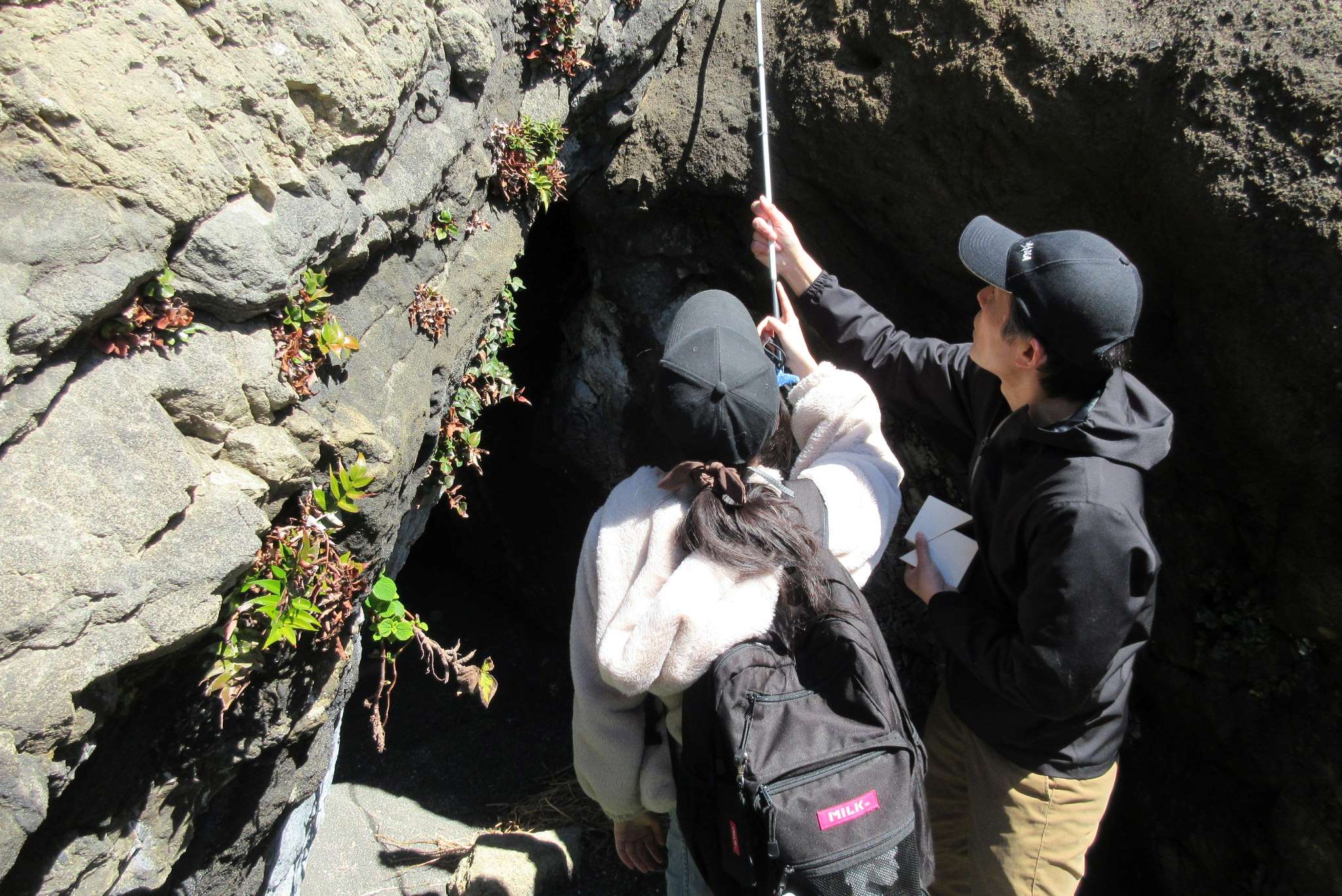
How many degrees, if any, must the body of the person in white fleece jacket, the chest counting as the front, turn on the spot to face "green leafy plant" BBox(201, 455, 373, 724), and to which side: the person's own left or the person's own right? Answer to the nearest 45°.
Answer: approximately 90° to the person's own left

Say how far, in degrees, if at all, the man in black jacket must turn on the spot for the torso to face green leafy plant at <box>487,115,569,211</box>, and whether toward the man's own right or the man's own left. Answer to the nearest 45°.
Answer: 0° — they already face it

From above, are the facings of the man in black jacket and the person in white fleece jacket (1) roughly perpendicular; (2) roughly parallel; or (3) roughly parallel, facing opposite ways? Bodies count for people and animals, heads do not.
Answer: roughly perpendicular

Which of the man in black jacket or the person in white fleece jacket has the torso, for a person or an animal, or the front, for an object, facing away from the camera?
the person in white fleece jacket

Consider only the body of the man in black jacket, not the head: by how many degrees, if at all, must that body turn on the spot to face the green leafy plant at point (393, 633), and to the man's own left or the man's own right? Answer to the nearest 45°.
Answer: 0° — they already face it

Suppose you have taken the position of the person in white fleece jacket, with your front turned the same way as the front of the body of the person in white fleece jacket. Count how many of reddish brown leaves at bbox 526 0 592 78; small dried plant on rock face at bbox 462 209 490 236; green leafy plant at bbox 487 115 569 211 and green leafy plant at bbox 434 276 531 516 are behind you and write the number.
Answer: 0

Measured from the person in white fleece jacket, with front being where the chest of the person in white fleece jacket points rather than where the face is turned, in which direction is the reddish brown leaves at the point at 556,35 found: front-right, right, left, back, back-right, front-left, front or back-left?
front-left

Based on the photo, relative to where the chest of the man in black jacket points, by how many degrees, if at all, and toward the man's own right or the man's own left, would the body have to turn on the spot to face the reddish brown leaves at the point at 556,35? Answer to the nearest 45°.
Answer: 0° — they already face it

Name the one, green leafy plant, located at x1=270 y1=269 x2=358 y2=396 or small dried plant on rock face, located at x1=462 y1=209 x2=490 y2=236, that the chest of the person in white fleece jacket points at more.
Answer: the small dried plant on rock face

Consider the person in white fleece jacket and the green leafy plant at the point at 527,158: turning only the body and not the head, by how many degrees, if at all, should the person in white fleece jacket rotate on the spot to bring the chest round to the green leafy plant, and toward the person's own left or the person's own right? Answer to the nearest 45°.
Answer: approximately 45° to the person's own left

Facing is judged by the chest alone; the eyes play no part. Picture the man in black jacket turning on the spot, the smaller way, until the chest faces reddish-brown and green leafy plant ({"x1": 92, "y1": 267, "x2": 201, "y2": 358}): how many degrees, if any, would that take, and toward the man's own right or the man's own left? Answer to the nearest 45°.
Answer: approximately 45° to the man's own left

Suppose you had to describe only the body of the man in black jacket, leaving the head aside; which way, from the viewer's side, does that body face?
to the viewer's left

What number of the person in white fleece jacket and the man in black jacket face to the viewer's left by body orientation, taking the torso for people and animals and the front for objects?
1

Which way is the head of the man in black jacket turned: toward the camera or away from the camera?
away from the camera

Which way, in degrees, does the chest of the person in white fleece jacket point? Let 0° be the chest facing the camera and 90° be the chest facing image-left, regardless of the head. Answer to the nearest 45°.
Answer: approximately 180°

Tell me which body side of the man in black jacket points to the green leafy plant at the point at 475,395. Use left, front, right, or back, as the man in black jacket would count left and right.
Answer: front

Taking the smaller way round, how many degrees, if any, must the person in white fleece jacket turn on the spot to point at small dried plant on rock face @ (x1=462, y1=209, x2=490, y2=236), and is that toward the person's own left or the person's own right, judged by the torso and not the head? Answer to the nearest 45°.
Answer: approximately 45° to the person's own left

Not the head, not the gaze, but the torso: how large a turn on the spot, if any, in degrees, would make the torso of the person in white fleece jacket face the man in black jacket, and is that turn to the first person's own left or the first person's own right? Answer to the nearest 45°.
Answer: approximately 45° to the first person's own right
